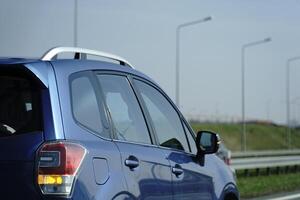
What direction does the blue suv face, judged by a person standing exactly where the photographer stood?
facing away from the viewer and to the right of the viewer

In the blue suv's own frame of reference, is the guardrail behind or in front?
in front
